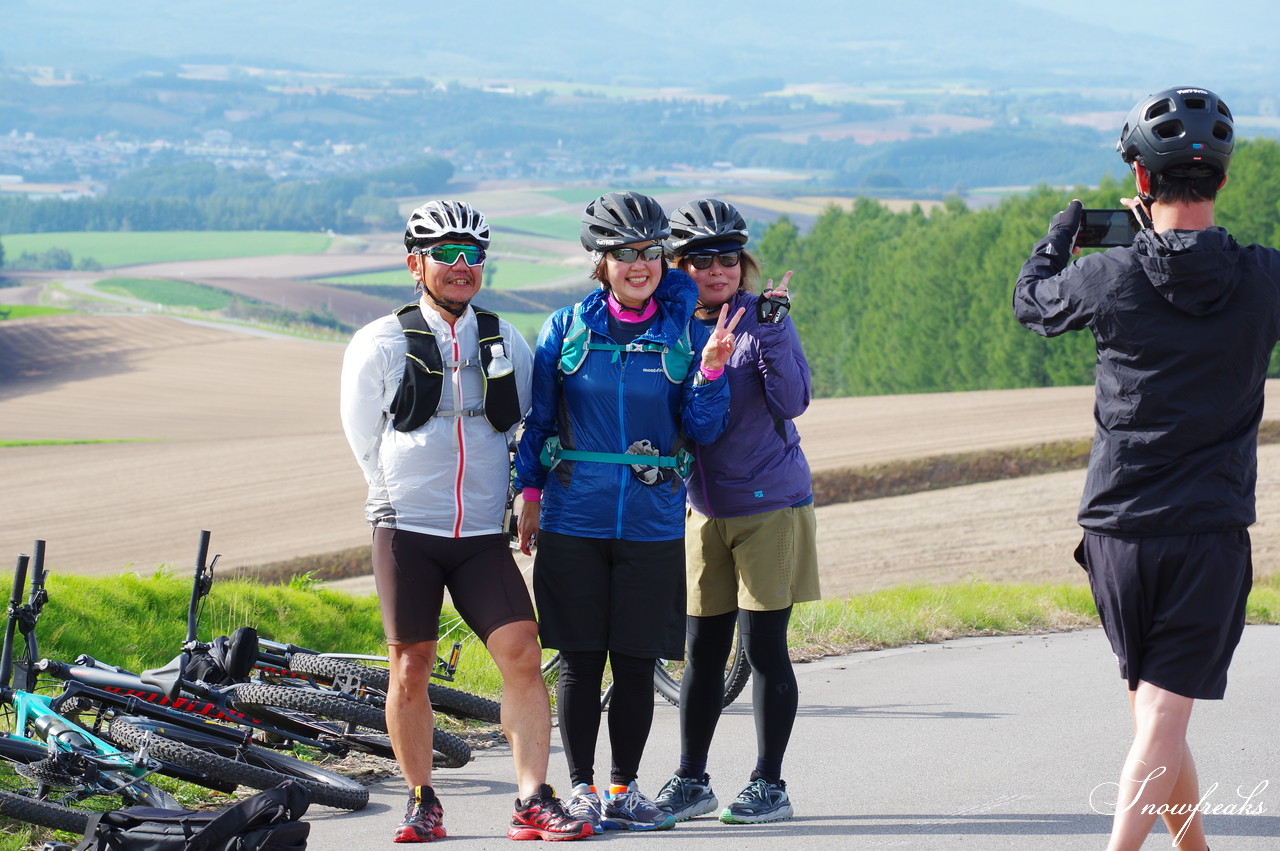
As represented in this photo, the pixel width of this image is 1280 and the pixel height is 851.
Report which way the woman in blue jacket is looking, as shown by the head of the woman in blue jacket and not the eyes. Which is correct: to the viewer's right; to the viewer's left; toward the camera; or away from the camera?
toward the camera

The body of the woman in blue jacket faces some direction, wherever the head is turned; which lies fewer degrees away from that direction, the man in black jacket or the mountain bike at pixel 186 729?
the man in black jacket

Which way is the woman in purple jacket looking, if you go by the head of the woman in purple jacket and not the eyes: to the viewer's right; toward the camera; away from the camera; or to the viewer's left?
toward the camera

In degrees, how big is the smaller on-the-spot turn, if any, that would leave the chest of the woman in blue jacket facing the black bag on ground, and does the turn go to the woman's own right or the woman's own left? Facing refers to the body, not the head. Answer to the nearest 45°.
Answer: approximately 45° to the woman's own right

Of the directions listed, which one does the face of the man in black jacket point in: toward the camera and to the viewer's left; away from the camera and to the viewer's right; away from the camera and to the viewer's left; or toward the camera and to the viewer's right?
away from the camera and to the viewer's left

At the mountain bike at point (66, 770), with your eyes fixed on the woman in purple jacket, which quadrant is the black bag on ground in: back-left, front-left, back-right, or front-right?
front-right

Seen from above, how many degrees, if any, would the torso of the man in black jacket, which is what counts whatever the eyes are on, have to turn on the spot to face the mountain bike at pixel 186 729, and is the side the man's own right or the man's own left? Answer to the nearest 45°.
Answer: approximately 90° to the man's own left

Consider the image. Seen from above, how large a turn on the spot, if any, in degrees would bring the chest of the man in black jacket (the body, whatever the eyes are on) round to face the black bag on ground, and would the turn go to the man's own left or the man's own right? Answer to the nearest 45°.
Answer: approximately 90° to the man's own left

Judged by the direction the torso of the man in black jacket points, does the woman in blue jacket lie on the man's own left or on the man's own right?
on the man's own left

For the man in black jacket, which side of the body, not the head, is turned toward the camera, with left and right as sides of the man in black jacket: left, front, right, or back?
back

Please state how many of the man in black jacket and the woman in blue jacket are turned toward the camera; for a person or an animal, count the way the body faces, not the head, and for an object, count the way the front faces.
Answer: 1

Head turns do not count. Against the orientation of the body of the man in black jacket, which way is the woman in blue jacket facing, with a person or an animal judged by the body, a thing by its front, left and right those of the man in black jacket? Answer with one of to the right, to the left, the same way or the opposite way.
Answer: the opposite way

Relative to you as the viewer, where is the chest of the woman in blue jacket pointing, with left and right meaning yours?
facing the viewer

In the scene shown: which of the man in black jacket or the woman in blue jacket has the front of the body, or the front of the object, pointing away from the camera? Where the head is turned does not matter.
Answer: the man in black jacket

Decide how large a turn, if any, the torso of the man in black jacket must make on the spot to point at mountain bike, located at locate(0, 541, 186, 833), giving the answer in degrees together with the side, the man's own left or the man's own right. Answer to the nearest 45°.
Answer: approximately 90° to the man's own left

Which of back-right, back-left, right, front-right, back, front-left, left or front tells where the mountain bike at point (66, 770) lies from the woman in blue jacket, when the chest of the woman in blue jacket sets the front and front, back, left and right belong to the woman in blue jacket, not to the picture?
right
